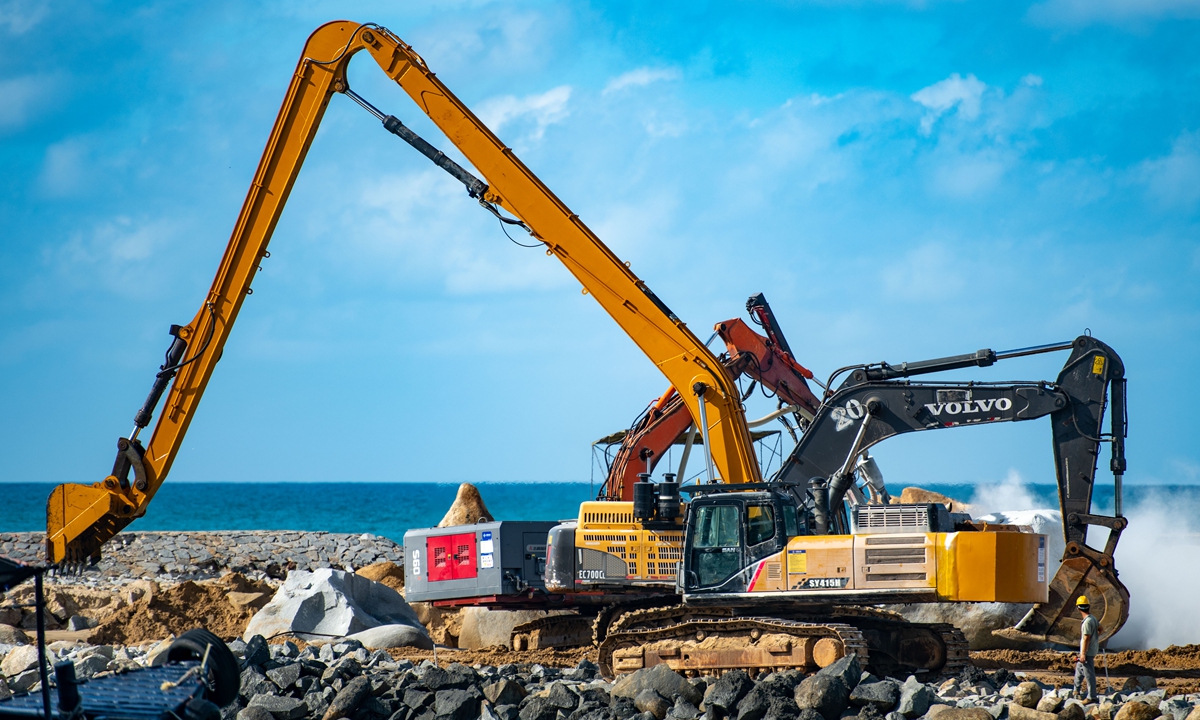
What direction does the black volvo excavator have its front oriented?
to the viewer's right

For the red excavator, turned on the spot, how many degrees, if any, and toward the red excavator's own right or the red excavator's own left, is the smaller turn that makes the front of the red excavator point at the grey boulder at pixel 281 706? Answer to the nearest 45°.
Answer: approximately 135° to the red excavator's own right

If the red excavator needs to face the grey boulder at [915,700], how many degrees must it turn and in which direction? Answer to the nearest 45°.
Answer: approximately 90° to its right

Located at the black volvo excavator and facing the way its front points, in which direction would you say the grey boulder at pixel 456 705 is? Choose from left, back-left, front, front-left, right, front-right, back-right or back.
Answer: back-right

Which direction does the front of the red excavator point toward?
to the viewer's right

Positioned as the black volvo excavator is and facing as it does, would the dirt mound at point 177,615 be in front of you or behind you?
behind

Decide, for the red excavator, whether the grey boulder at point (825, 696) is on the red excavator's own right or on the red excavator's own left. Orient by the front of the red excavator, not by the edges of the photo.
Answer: on the red excavator's own right

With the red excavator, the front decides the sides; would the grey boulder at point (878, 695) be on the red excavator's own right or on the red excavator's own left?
on the red excavator's own right
